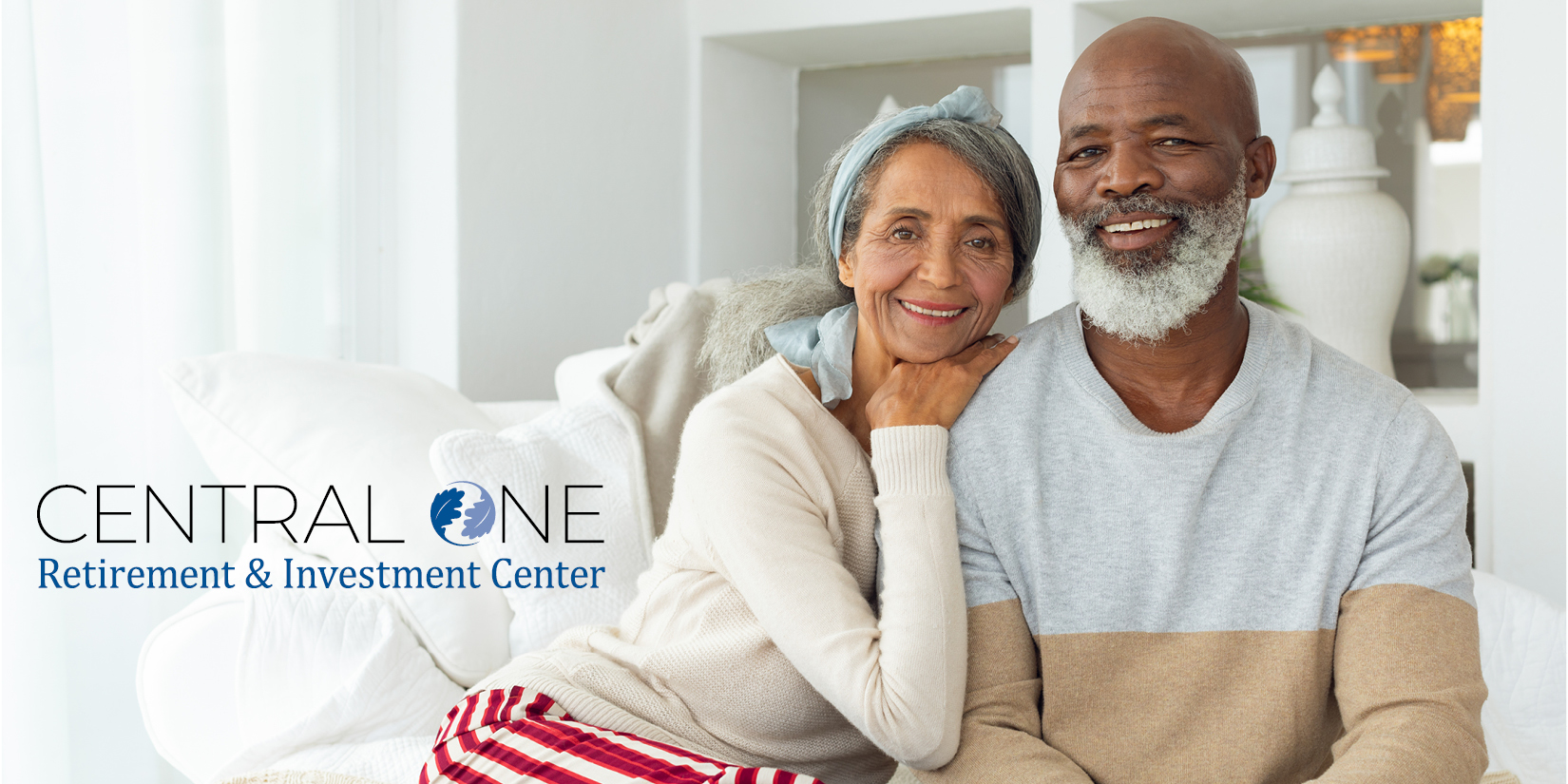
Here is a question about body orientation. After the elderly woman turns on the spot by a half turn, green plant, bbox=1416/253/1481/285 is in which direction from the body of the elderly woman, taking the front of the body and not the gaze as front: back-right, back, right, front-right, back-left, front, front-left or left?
right

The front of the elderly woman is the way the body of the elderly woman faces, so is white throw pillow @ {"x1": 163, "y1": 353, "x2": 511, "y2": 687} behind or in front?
behind

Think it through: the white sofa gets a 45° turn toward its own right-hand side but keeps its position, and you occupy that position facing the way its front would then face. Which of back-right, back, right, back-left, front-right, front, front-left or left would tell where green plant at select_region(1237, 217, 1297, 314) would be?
back
